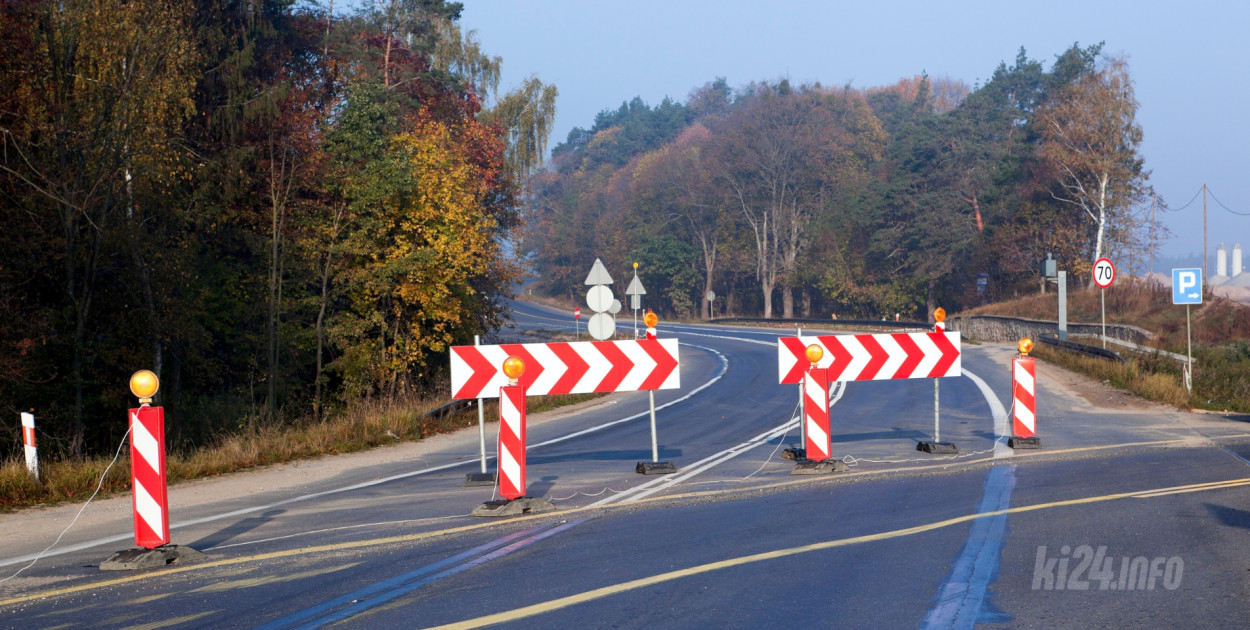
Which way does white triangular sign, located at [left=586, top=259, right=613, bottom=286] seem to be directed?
away from the camera

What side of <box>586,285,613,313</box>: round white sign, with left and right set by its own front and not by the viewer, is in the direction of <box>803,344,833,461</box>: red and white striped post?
back

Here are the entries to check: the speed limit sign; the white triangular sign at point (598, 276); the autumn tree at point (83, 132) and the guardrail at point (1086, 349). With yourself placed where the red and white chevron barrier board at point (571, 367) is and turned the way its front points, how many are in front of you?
0

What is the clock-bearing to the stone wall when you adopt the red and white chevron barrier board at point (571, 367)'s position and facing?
The stone wall is roughly at 7 o'clock from the red and white chevron barrier board.

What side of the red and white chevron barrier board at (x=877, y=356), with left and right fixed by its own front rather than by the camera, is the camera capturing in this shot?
front

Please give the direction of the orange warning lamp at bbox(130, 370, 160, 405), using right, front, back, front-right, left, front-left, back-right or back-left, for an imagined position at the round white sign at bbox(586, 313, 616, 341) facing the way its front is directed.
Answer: back

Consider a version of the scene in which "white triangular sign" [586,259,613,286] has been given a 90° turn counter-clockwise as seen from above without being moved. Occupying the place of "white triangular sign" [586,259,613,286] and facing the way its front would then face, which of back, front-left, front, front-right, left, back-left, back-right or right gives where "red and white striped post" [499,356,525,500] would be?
left

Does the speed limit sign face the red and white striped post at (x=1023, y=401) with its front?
yes

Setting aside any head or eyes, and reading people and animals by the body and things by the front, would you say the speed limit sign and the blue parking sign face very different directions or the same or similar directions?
same or similar directions

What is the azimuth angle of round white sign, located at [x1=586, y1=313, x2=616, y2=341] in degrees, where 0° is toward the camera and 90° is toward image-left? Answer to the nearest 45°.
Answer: approximately 180°

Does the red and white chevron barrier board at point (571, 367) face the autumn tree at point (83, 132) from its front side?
no

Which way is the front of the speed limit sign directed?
toward the camera

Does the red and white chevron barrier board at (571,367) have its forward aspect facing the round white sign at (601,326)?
no

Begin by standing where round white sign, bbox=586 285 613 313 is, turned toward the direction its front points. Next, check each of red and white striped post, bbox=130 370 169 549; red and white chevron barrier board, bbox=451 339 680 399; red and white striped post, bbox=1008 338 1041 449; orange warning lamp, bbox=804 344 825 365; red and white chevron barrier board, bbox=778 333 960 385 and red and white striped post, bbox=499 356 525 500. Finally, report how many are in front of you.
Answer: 0

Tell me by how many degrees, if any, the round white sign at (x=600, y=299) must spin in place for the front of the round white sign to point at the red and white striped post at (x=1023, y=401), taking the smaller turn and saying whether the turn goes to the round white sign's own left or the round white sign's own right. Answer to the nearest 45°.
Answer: approximately 135° to the round white sign's own right

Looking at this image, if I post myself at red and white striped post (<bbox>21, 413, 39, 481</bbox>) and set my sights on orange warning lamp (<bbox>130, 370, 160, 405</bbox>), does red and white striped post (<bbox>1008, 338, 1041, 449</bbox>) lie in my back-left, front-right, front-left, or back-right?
front-left

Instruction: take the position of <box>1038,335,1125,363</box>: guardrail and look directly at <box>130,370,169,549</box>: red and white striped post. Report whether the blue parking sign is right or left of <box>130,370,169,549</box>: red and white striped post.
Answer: left

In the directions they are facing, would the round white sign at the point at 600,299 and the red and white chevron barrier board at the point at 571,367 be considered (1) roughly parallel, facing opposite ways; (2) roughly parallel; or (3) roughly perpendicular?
roughly parallel, facing opposite ways

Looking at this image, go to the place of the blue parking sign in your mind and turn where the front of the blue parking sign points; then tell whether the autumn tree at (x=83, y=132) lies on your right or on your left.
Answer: on your right

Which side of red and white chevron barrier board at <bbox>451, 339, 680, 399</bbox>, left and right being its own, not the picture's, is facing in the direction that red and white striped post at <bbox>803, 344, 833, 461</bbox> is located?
left

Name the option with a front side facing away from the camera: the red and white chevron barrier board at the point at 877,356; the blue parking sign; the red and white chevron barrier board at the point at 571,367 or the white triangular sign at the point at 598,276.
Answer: the white triangular sign

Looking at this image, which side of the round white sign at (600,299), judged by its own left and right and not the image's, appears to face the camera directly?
back

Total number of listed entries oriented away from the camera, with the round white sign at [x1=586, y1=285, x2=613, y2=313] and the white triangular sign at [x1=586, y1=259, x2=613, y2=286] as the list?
2

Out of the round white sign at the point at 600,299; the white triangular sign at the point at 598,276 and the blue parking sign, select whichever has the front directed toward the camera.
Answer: the blue parking sign
